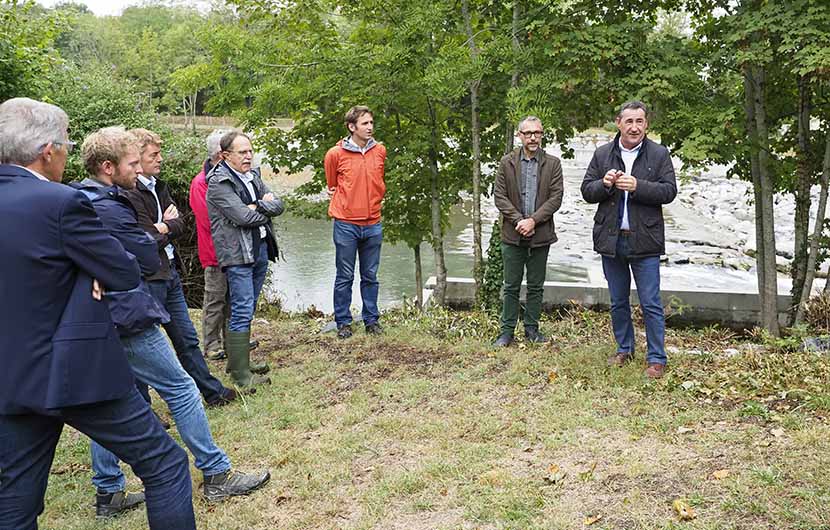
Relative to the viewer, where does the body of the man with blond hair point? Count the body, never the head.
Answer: to the viewer's right

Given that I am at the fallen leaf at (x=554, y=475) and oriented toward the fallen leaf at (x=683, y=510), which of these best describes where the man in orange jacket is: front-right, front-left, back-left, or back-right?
back-left

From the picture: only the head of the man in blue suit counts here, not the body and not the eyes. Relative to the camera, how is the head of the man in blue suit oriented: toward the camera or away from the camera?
away from the camera

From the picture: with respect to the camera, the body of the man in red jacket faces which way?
to the viewer's right

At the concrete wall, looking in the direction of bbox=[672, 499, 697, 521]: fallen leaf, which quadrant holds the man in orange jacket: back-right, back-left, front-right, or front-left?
front-right

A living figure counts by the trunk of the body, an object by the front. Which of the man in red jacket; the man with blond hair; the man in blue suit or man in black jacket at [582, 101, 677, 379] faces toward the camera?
the man in black jacket

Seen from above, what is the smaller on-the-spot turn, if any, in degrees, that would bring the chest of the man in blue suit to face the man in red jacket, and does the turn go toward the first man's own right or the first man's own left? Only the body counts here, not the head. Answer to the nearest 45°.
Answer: approximately 45° to the first man's own left

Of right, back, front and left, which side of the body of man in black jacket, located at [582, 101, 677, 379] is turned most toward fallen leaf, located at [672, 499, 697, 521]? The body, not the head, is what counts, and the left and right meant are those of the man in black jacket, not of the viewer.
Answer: front

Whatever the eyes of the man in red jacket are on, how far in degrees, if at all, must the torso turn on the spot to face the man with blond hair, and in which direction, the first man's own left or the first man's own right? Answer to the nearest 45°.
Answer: approximately 90° to the first man's own right

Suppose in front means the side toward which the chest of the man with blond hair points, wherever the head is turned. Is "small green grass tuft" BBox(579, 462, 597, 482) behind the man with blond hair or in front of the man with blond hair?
in front

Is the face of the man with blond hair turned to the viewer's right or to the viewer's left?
to the viewer's right

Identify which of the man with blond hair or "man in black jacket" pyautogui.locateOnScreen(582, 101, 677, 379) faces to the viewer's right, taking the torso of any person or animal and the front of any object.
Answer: the man with blond hair

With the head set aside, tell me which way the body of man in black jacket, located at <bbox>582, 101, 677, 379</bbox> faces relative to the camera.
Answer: toward the camera

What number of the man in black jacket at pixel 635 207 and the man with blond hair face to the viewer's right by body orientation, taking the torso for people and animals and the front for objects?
1

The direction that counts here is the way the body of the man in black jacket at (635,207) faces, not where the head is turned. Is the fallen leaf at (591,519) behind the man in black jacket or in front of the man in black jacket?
in front

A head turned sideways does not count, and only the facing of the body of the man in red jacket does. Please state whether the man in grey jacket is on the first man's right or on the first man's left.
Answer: on the first man's right

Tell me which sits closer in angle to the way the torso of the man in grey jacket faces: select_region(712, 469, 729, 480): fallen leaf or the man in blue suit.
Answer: the fallen leaf

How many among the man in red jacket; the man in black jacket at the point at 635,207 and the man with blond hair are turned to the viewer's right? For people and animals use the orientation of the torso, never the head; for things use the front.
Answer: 2
